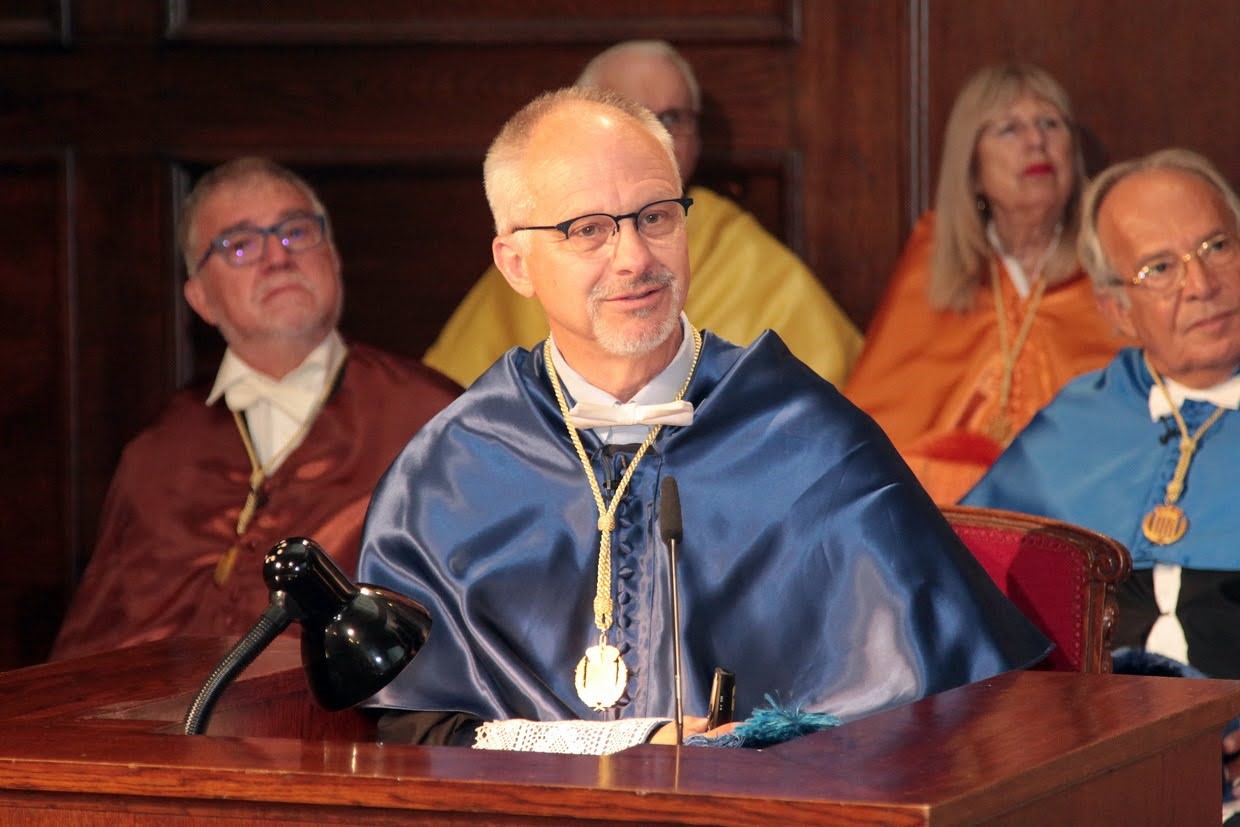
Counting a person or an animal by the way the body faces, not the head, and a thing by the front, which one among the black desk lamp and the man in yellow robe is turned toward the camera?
the man in yellow robe

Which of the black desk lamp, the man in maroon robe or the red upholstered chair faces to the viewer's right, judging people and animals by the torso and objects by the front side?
the black desk lamp

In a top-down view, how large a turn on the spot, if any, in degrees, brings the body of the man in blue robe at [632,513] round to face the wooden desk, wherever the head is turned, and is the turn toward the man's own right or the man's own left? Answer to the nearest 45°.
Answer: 0° — they already face it

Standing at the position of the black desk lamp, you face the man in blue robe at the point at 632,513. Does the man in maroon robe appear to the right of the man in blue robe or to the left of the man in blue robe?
left

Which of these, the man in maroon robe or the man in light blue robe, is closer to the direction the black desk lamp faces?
the man in light blue robe

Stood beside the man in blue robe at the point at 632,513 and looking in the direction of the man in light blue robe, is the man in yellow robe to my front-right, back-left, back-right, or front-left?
front-left

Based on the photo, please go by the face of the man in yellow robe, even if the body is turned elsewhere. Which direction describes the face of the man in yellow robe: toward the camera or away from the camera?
toward the camera

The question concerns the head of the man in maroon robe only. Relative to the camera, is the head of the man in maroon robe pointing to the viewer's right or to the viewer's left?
to the viewer's right

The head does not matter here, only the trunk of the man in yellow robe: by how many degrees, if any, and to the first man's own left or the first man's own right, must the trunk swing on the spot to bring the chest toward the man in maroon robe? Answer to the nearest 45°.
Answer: approximately 45° to the first man's own right

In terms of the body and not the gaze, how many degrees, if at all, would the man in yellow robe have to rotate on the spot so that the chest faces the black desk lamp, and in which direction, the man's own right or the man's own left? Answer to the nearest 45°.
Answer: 0° — they already face it

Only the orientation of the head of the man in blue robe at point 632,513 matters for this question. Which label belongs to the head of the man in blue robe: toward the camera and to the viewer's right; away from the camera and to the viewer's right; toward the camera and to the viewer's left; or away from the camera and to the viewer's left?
toward the camera and to the viewer's right

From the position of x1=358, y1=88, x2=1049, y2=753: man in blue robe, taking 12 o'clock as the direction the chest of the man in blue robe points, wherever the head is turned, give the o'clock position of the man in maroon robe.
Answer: The man in maroon robe is roughly at 5 o'clock from the man in blue robe.

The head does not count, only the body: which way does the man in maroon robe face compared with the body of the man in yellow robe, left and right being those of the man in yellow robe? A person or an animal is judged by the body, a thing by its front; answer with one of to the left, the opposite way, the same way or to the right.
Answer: the same way

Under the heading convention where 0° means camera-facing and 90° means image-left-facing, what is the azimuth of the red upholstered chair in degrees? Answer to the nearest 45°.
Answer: approximately 45°

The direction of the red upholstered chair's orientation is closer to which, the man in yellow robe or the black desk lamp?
the black desk lamp

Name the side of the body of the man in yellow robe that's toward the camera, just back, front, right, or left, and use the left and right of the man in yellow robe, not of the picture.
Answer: front

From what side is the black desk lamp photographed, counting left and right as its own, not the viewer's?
right

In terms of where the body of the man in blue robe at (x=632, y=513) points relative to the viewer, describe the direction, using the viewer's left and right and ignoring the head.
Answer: facing the viewer

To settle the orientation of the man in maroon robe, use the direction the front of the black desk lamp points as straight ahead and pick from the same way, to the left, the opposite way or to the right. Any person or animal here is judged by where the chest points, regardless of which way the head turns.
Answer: to the right
